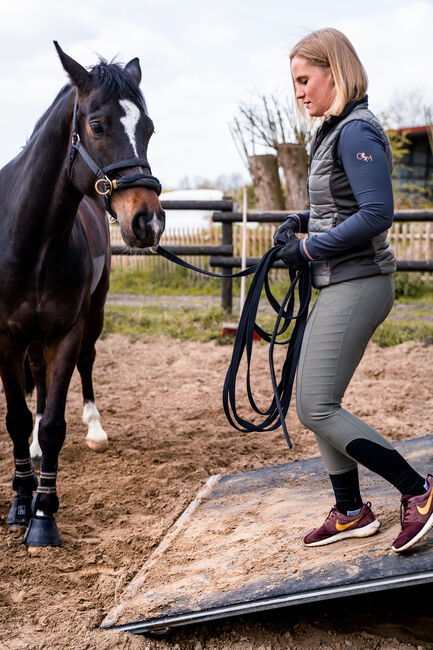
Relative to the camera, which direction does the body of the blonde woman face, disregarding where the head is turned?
to the viewer's left

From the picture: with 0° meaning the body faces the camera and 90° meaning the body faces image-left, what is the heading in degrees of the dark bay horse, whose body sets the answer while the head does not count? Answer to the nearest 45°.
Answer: approximately 0°

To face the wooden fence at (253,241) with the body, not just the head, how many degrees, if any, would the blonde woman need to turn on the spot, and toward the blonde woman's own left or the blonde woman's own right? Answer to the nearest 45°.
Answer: approximately 90° to the blonde woman's own right

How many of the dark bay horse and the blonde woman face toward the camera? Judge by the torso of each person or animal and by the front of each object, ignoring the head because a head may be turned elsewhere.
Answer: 1

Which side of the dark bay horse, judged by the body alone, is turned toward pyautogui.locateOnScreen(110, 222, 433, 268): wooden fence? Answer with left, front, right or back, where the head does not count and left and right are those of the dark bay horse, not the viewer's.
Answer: back

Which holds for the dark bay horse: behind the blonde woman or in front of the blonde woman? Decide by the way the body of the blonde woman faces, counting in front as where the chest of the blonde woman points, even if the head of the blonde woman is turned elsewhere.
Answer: in front

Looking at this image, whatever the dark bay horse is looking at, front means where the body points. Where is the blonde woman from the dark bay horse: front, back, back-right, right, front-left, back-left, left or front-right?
front-left

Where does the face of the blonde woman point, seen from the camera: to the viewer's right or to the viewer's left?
to the viewer's left
